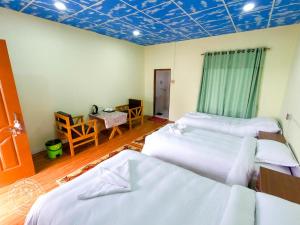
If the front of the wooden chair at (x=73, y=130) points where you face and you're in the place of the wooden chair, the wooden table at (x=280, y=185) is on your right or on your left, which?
on your right

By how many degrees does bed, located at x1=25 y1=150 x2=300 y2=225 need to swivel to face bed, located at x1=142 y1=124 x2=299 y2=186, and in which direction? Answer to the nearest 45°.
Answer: approximately 90° to its right

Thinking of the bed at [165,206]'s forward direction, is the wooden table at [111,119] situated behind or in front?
in front

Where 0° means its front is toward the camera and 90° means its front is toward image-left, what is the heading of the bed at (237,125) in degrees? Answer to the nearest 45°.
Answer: approximately 90°

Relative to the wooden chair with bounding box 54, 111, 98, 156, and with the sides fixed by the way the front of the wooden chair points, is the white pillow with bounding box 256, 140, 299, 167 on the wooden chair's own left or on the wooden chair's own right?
on the wooden chair's own right

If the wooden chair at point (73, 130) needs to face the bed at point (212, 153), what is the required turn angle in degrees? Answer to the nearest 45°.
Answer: approximately 90° to its right

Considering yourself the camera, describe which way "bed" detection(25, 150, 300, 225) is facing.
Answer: facing away from the viewer and to the left of the viewer

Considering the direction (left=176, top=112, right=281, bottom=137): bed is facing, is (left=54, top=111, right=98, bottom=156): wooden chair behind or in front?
in front

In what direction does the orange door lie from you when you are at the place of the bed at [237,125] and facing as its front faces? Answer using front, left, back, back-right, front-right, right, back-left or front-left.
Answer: front-left

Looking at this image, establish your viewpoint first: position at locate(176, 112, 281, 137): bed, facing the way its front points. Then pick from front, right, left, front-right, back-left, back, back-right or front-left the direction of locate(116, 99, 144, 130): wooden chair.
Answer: front

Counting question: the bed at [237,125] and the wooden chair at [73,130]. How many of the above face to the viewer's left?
1

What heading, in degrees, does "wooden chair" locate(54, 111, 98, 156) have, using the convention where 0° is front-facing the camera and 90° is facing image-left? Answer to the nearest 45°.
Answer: approximately 225°

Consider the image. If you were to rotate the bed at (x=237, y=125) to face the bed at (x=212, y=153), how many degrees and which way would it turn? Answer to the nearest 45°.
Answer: approximately 90° to its left

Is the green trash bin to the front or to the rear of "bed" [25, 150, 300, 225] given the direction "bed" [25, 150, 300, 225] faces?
to the front

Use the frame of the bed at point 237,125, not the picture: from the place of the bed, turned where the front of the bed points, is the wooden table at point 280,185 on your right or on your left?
on your left
